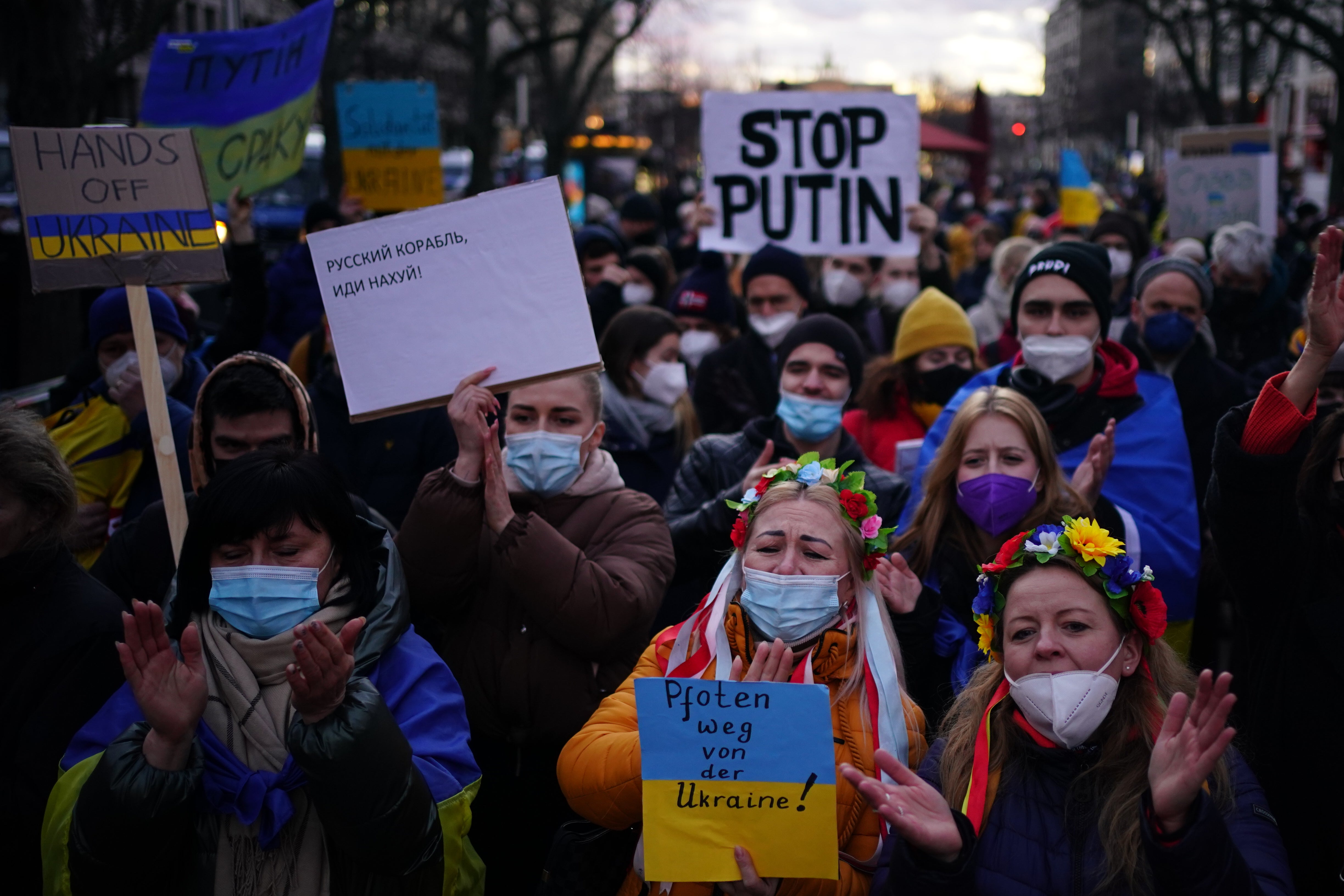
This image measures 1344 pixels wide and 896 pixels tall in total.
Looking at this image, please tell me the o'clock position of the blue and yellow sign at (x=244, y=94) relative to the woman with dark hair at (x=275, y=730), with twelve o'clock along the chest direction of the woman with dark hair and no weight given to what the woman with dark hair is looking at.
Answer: The blue and yellow sign is roughly at 6 o'clock from the woman with dark hair.

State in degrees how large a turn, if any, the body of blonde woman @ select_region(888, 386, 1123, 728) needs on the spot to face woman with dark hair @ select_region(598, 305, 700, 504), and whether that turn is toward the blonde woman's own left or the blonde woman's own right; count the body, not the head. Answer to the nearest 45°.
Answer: approximately 135° to the blonde woman's own right

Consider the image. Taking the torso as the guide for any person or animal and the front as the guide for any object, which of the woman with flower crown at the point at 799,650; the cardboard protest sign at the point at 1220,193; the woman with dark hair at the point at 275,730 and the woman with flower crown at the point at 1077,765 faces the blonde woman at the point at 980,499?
the cardboard protest sign

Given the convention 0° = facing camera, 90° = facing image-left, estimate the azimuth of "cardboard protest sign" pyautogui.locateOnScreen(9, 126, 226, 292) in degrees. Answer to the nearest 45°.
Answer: approximately 0°

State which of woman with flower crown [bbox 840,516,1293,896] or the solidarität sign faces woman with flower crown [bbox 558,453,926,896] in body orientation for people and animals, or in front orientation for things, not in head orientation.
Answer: the solidarität sign
